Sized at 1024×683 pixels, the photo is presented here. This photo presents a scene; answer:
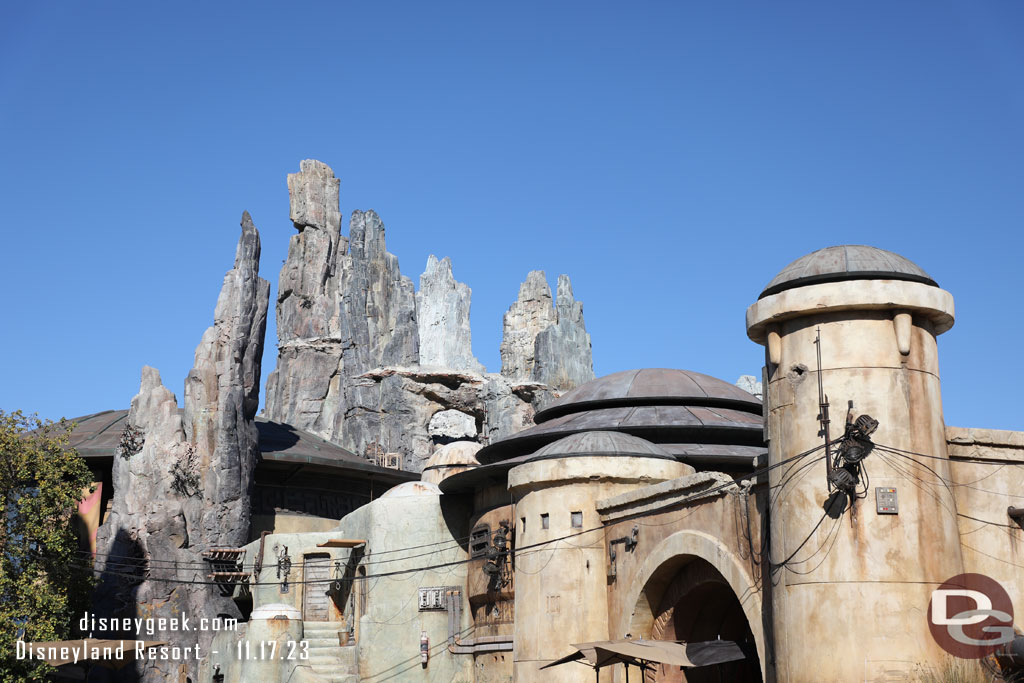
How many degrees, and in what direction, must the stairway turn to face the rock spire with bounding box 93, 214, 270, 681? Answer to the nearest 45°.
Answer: approximately 135° to its right

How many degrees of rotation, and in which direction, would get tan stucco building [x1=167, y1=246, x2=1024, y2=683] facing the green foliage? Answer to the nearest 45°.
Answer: approximately 90° to its right

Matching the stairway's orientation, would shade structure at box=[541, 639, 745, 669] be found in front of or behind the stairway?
in front

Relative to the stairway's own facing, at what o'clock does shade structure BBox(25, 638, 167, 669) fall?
The shade structure is roughly at 2 o'clock from the stairway.
